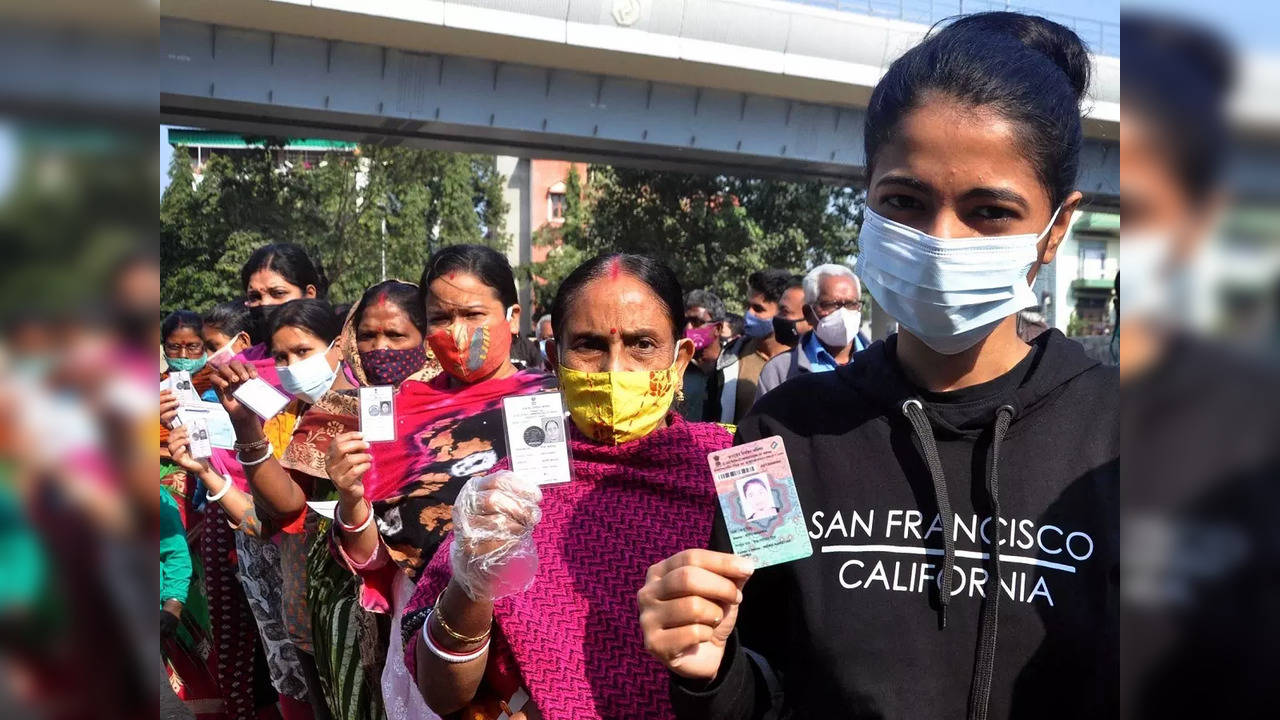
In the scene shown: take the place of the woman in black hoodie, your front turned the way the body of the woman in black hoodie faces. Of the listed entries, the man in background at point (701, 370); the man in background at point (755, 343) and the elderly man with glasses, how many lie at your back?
3

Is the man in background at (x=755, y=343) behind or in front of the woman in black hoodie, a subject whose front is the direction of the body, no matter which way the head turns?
behind

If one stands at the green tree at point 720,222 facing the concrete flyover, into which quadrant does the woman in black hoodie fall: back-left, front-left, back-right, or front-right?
front-left

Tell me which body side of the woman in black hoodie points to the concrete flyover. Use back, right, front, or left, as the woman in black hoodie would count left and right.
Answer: back

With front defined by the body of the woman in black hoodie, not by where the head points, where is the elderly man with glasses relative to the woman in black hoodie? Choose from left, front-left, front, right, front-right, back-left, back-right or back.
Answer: back

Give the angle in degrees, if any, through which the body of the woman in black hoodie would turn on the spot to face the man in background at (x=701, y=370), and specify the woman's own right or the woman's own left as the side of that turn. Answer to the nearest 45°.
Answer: approximately 180°

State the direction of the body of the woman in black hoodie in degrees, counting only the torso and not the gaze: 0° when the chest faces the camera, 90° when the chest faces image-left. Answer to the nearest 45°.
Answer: approximately 0°

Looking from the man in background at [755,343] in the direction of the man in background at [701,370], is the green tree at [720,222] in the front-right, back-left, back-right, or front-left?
front-right

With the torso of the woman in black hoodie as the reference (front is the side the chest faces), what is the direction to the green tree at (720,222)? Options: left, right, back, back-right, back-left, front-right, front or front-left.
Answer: back

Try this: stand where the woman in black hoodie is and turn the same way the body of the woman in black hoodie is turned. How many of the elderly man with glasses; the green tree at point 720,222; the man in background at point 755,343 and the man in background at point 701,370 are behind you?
4
